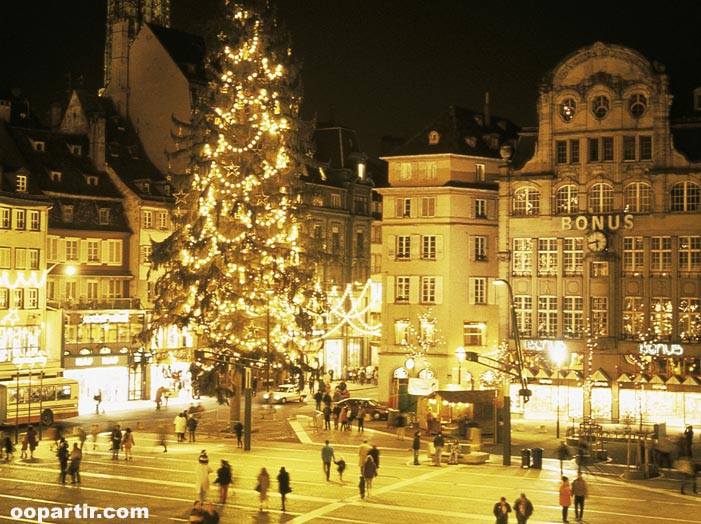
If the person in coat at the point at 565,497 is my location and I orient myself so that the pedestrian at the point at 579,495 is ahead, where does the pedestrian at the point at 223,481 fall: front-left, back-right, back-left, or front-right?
back-left
